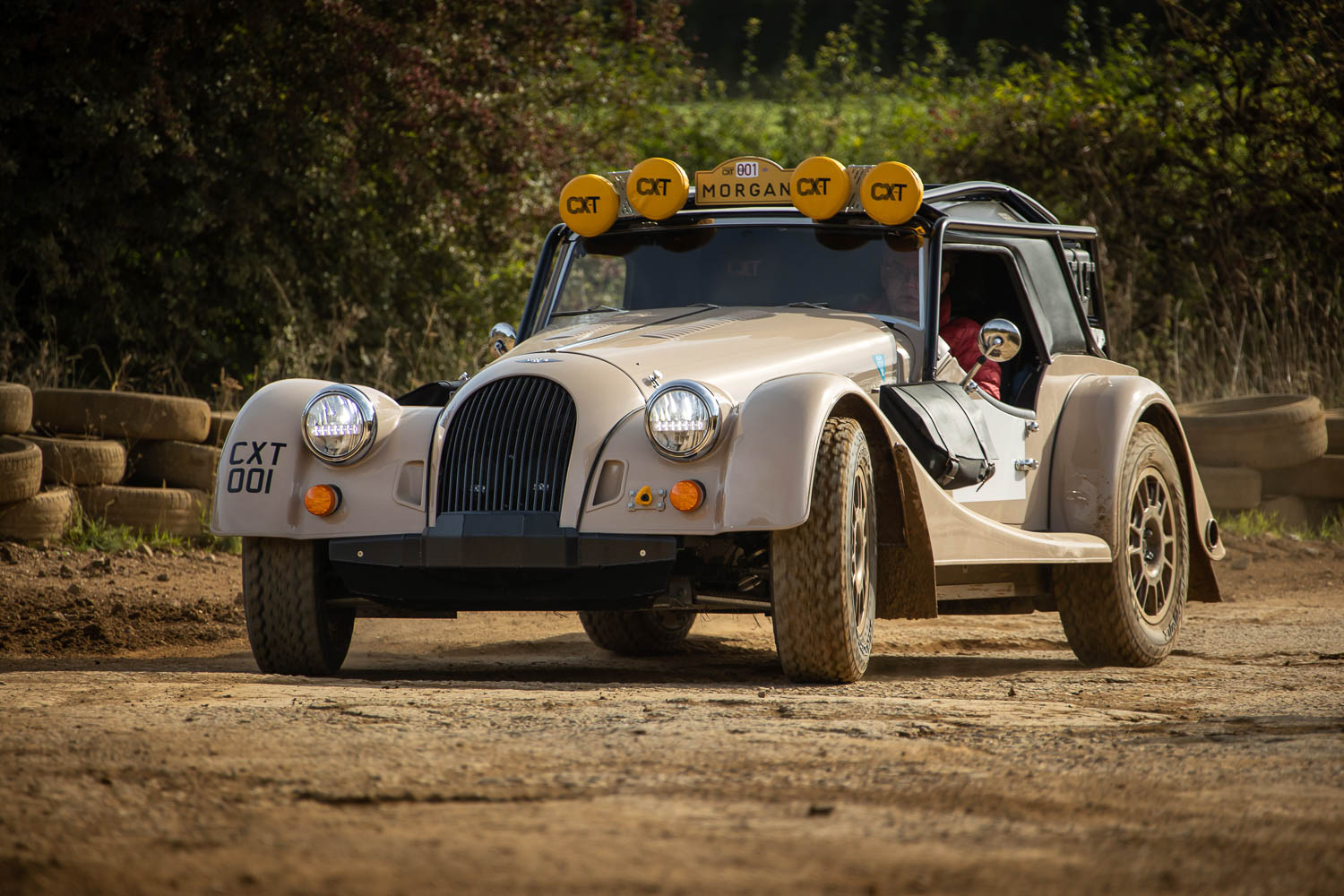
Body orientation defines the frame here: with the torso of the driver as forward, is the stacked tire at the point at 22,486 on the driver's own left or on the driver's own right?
on the driver's own right

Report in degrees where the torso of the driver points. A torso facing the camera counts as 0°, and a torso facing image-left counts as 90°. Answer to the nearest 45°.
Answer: approximately 45°

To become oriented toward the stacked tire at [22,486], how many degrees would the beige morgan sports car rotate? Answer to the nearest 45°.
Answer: approximately 90° to its right
